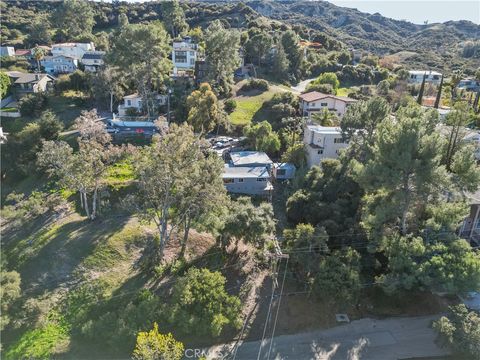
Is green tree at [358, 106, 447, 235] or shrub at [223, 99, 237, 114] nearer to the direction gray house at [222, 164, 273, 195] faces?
the green tree

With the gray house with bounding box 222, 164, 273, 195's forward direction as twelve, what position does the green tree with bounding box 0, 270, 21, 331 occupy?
The green tree is roughly at 1 o'clock from the gray house.

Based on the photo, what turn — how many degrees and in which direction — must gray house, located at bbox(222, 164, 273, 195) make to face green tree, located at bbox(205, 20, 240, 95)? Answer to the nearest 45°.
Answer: approximately 180°

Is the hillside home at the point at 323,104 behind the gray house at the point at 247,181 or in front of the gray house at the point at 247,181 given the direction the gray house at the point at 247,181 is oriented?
behind

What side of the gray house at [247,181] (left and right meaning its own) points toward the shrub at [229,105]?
back

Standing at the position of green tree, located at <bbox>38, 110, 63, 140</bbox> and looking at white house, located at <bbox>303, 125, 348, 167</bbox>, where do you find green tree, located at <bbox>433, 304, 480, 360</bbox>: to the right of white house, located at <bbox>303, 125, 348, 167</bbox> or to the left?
right

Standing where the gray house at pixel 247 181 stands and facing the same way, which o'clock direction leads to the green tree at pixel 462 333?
The green tree is roughly at 11 o'clock from the gray house.

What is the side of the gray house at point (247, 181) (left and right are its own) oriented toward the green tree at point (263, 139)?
back

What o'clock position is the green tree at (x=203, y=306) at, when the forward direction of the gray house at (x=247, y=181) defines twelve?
The green tree is roughly at 12 o'clock from the gray house.

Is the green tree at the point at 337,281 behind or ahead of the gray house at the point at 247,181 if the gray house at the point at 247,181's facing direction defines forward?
ahead

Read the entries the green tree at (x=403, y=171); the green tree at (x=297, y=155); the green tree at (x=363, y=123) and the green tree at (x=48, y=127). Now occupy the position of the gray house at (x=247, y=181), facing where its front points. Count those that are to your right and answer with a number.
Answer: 1

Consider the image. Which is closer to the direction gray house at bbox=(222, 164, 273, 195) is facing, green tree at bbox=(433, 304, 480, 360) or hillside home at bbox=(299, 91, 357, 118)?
the green tree

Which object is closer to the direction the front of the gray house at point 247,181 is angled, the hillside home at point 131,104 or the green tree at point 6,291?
the green tree

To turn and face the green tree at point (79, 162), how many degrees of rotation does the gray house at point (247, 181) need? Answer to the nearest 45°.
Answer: approximately 45° to its right

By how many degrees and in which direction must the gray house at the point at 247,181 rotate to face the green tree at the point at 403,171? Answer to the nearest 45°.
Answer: approximately 45° to its left

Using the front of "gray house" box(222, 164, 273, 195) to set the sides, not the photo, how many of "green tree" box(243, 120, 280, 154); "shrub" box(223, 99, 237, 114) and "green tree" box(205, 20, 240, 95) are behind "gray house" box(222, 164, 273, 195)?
3

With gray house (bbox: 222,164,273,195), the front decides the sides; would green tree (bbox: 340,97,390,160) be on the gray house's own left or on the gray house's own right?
on the gray house's own left

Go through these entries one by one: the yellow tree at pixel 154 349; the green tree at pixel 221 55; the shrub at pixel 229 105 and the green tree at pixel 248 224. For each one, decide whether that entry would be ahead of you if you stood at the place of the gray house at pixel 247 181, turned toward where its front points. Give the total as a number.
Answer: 2

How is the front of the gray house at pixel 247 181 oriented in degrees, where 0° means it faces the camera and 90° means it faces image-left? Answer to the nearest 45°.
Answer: approximately 0°

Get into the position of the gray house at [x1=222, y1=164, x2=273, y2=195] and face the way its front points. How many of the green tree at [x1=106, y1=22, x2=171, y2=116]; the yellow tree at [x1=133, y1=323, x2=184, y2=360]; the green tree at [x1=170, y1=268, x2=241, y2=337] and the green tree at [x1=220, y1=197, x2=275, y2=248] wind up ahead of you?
3
